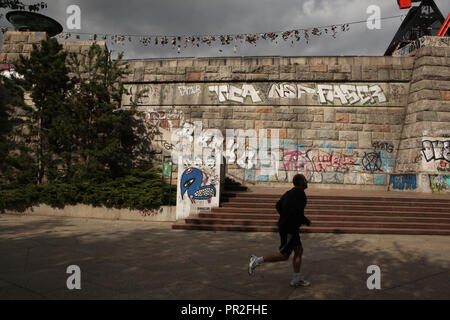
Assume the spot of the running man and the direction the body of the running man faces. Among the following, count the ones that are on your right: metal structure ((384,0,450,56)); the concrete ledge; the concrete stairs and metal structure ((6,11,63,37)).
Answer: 0

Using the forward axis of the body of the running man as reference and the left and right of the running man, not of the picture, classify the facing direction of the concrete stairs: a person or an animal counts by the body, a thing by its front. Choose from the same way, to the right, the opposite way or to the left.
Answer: to the right

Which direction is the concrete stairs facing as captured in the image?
toward the camera

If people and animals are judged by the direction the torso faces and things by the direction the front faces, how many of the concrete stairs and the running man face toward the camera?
1

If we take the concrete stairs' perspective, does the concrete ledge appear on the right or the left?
on its right

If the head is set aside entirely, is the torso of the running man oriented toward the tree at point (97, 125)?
no

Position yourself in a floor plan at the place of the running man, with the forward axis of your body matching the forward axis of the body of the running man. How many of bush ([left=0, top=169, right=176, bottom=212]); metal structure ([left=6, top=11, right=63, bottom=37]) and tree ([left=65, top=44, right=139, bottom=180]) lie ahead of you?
0

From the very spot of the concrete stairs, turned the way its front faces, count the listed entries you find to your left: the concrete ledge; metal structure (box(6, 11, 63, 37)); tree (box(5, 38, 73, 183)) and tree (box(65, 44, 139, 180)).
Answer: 0

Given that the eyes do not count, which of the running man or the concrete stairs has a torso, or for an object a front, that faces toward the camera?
the concrete stairs

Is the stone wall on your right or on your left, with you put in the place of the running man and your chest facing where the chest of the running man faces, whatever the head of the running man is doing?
on your left

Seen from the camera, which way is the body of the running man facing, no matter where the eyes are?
to the viewer's right

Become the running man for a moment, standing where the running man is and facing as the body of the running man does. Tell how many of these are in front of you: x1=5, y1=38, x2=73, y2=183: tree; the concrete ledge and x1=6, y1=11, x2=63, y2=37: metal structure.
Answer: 0

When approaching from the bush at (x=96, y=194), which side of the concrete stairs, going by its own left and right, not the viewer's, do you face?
right

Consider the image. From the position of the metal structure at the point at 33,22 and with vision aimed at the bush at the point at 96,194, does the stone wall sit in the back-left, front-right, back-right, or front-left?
front-left

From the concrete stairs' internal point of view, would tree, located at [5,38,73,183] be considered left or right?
on its right

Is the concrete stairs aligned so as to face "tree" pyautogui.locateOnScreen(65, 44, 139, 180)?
no
